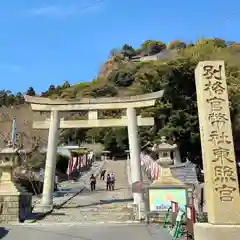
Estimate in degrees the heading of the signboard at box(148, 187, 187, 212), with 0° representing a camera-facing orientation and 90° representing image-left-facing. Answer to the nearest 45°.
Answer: approximately 0°

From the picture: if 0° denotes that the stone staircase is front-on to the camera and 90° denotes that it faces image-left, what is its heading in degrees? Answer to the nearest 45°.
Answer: approximately 0°

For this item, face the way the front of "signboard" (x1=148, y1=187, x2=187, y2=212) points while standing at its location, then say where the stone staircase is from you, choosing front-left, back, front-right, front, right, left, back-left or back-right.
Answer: back-right

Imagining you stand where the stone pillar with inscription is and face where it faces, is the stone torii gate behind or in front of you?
behind

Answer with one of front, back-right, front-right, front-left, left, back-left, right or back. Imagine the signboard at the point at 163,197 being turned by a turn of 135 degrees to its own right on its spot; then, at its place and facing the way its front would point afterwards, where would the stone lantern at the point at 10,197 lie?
front-left

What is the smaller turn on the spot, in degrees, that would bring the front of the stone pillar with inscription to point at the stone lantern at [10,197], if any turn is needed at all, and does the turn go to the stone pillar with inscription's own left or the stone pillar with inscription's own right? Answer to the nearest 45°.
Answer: approximately 135° to the stone pillar with inscription's own right

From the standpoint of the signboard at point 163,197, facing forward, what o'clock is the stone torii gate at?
The stone torii gate is roughly at 5 o'clock from the signboard.

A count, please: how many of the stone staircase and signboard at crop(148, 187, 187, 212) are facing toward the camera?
2
